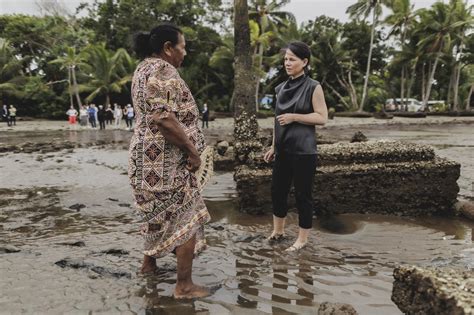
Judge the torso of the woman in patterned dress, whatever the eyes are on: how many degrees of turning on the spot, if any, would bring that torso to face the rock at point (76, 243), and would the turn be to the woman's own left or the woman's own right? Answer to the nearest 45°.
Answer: approximately 135° to the woman's own left

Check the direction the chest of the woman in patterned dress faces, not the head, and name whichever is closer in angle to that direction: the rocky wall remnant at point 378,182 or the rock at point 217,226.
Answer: the rocky wall remnant

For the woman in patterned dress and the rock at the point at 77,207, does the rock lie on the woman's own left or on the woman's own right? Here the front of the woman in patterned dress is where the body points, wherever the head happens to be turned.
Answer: on the woman's own left

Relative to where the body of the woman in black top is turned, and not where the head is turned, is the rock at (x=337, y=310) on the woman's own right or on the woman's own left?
on the woman's own left

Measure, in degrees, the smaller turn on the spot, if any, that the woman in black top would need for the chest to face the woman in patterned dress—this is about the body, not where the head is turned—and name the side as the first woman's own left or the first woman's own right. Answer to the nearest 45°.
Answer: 0° — they already face them

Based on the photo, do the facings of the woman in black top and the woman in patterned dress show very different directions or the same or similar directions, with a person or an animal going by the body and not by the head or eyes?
very different directions

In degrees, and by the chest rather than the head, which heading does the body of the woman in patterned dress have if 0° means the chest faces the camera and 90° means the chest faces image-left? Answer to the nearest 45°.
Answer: approximately 270°

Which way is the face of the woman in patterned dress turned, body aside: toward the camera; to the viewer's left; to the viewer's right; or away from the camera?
to the viewer's right

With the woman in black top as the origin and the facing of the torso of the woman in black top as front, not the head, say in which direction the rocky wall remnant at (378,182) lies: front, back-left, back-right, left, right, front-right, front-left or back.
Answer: back

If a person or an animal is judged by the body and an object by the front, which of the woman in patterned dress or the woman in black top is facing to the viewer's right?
the woman in patterned dress

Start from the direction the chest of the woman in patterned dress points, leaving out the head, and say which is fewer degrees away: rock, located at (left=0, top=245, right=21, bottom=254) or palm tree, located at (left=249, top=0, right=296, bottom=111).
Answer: the palm tree

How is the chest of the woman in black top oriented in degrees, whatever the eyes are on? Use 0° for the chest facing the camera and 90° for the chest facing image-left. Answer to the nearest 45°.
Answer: approximately 45°

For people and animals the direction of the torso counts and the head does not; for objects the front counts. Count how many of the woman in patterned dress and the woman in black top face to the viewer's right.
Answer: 1
